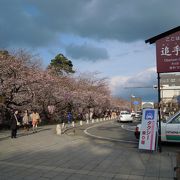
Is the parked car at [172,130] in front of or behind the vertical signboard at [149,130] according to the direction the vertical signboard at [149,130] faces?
behind

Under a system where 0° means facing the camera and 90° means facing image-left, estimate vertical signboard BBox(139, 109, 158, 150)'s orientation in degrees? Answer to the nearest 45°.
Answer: approximately 0°
